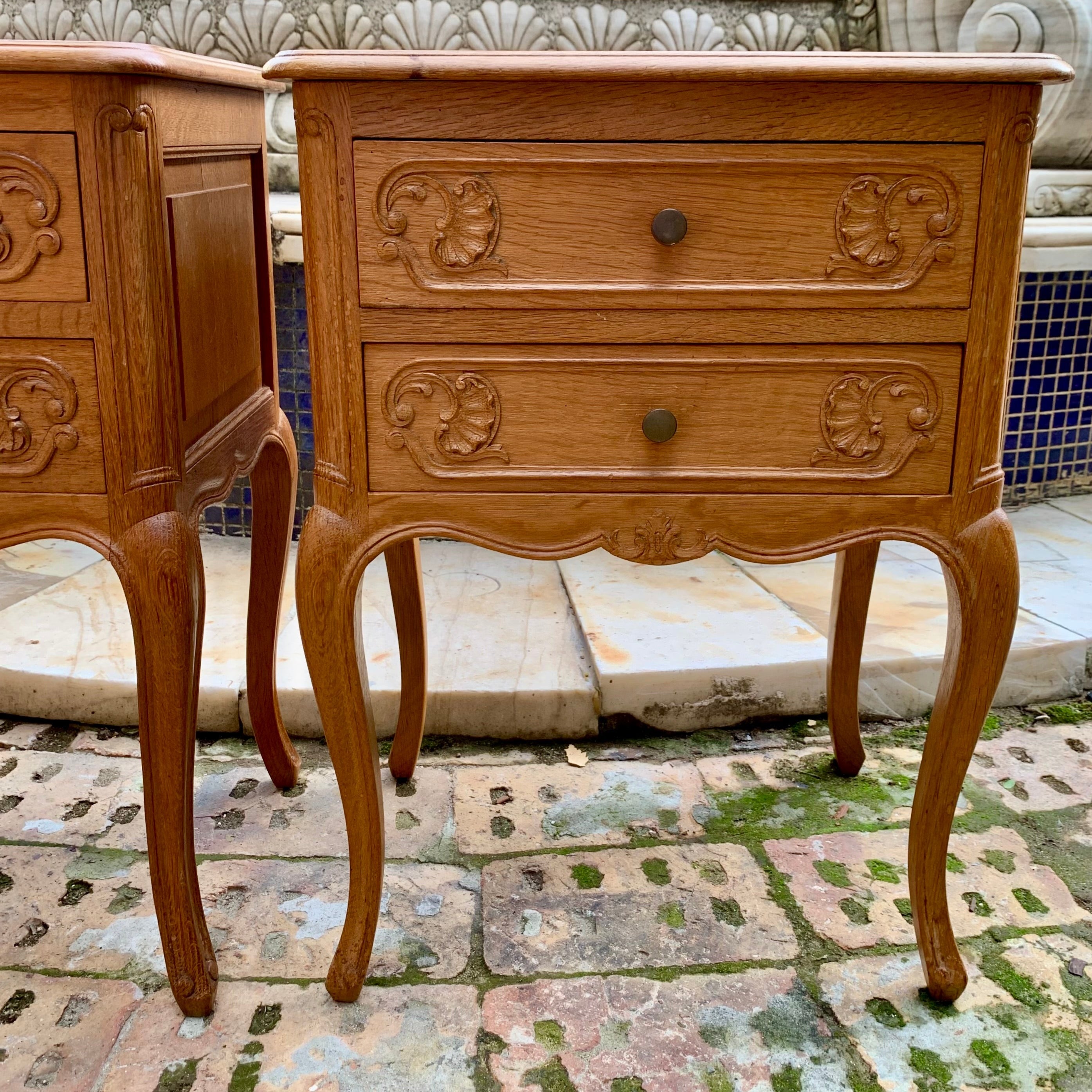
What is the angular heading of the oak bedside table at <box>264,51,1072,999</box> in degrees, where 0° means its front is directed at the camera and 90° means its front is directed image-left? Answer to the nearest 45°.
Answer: approximately 0°
